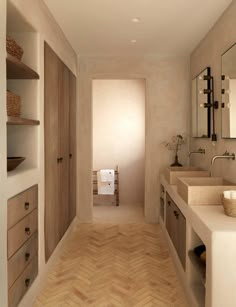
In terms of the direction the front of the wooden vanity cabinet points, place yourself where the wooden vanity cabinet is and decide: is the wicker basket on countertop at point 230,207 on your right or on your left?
on your left

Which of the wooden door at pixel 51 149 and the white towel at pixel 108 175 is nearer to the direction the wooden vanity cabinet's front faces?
the wooden door

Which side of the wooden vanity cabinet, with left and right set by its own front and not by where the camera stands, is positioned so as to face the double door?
front

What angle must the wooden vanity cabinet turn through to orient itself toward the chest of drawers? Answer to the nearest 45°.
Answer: approximately 45° to its left

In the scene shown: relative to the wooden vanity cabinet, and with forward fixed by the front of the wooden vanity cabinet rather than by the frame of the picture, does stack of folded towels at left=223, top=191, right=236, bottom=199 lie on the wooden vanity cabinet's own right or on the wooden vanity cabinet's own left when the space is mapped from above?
on the wooden vanity cabinet's own left

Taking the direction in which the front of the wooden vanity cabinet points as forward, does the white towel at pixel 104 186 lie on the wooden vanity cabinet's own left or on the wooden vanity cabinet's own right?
on the wooden vanity cabinet's own right

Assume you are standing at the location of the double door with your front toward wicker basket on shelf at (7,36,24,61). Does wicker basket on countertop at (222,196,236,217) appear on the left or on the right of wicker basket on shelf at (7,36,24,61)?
left

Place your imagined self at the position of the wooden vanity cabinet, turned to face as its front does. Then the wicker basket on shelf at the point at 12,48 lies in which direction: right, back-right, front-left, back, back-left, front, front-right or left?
front-left

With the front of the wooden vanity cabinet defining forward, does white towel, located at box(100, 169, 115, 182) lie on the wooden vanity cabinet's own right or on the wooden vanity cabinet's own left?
on the wooden vanity cabinet's own right

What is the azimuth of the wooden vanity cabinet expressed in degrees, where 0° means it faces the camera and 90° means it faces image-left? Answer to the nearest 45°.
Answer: approximately 90°
